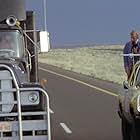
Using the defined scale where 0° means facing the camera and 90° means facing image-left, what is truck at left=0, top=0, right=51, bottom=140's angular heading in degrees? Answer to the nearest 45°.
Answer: approximately 0°
